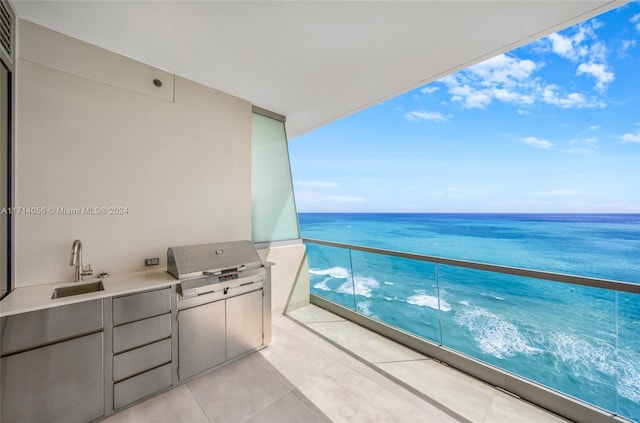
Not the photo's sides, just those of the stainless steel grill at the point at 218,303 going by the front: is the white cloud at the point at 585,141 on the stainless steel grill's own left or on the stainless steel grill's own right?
on the stainless steel grill's own left

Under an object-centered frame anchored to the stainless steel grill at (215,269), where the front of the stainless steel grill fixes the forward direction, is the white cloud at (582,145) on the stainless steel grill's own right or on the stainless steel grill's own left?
on the stainless steel grill's own left

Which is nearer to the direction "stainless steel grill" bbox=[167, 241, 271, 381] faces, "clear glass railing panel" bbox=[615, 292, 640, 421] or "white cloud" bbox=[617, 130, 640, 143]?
the clear glass railing panel

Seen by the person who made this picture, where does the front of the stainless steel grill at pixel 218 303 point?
facing the viewer and to the right of the viewer

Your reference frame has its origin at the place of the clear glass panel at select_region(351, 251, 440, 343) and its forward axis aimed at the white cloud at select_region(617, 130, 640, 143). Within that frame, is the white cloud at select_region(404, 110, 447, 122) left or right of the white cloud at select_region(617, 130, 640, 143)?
left

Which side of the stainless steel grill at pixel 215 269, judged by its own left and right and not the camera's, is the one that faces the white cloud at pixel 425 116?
left

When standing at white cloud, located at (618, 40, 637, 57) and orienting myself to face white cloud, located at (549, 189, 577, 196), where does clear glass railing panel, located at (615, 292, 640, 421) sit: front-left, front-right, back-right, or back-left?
back-left

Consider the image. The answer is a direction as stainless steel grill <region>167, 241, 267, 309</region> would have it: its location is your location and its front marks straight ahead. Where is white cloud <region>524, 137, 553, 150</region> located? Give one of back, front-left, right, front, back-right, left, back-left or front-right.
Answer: front-left
